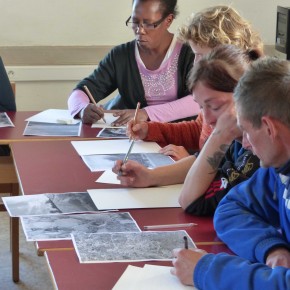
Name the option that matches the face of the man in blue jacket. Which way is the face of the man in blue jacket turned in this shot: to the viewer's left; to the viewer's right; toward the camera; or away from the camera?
to the viewer's left

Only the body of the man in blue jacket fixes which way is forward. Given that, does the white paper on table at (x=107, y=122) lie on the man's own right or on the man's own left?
on the man's own right
